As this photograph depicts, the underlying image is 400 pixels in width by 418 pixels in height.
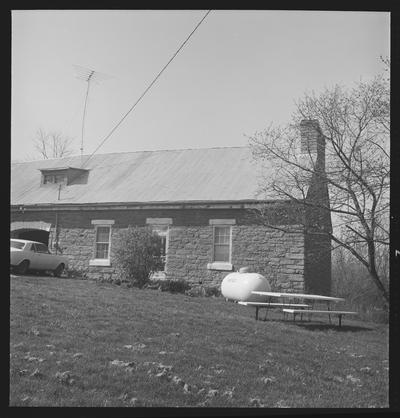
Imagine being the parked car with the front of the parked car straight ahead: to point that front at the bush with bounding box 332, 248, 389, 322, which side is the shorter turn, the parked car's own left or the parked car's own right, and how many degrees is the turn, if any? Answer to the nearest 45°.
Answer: approximately 45° to the parked car's own right

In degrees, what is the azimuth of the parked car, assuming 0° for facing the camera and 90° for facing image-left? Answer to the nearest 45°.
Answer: approximately 225°

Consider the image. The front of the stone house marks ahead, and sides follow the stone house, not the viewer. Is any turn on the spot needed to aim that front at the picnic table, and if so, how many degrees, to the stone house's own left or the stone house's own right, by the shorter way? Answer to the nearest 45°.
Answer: approximately 45° to the stone house's own left

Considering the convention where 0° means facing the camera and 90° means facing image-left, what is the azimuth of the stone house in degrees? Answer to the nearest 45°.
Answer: approximately 0°
